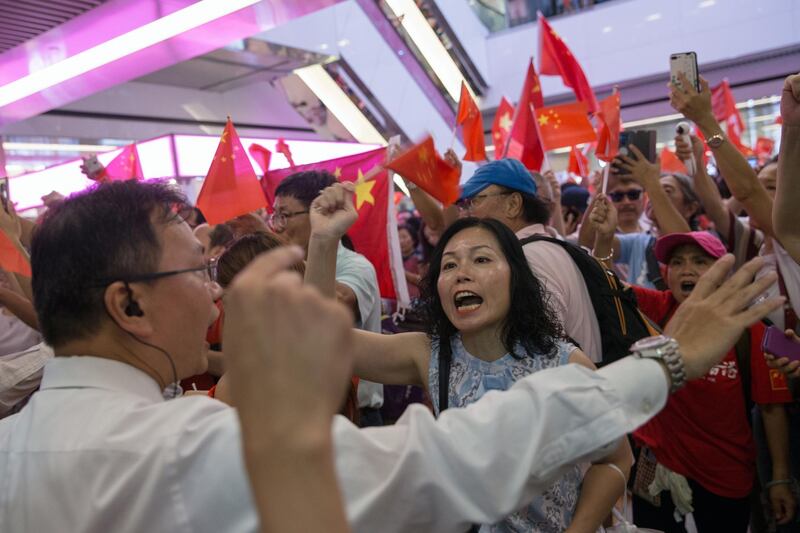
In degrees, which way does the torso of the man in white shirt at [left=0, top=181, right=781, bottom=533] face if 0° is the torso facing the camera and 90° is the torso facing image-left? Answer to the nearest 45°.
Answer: approximately 225°

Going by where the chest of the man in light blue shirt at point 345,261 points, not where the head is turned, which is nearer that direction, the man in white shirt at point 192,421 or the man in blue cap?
the man in white shirt

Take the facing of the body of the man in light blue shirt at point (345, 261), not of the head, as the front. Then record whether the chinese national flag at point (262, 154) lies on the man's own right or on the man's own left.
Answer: on the man's own right

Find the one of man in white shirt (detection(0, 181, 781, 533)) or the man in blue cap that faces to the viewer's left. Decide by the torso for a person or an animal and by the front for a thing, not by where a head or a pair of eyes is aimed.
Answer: the man in blue cap

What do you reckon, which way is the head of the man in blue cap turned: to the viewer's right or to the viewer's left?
to the viewer's left

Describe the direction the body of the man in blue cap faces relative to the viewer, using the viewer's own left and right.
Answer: facing to the left of the viewer

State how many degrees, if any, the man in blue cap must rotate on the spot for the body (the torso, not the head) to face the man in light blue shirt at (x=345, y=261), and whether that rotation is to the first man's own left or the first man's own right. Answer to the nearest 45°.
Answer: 0° — they already face them
